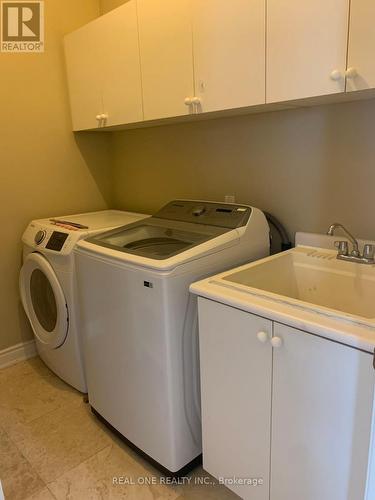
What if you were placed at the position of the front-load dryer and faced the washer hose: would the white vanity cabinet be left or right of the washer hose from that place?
right

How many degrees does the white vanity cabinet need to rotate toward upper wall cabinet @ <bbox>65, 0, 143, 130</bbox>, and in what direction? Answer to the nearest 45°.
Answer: approximately 90° to its right

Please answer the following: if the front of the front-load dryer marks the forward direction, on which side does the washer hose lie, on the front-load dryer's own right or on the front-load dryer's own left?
on the front-load dryer's own left

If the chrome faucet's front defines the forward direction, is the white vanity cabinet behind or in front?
in front

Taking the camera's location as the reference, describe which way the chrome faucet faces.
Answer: facing the viewer and to the left of the viewer

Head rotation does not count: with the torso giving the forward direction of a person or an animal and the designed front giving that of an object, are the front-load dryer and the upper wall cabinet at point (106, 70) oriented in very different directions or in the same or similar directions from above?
same or similar directions

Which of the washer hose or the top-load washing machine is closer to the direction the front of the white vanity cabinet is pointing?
the top-load washing machine

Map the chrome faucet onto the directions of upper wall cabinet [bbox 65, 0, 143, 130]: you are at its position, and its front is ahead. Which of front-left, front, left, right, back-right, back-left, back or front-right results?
left

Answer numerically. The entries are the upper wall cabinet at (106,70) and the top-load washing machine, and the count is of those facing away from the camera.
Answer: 0

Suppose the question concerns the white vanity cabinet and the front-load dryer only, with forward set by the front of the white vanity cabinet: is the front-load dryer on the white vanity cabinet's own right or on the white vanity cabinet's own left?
on the white vanity cabinet's own right
